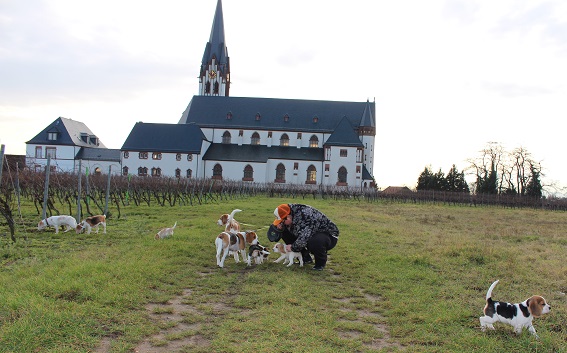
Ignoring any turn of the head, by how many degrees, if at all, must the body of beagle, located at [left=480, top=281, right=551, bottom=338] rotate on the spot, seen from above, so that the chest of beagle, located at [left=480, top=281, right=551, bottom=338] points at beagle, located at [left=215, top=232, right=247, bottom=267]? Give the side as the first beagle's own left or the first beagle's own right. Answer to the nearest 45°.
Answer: approximately 180°

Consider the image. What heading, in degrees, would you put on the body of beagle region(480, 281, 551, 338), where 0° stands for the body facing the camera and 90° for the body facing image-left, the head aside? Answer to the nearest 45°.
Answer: approximately 270°

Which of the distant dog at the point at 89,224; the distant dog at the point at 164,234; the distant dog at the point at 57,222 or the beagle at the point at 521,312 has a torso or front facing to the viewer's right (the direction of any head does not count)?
the beagle

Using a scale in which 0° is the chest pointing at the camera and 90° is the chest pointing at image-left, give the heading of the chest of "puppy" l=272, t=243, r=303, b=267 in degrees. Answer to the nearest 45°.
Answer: approximately 90°

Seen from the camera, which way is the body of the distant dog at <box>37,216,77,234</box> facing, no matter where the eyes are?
to the viewer's left

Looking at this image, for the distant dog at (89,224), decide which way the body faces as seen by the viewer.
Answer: to the viewer's left

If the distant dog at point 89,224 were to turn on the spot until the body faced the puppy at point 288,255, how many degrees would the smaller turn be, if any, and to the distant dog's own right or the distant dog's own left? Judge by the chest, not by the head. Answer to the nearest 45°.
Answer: approximately 135° to the distant dog's own left

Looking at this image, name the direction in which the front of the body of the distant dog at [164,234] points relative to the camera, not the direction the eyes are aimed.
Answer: to the viewer's left

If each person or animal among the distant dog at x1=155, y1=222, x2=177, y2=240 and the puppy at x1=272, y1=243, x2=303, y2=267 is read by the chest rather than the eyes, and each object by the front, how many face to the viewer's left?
2

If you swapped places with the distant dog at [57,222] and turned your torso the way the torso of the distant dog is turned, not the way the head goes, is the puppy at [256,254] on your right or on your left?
on your left
